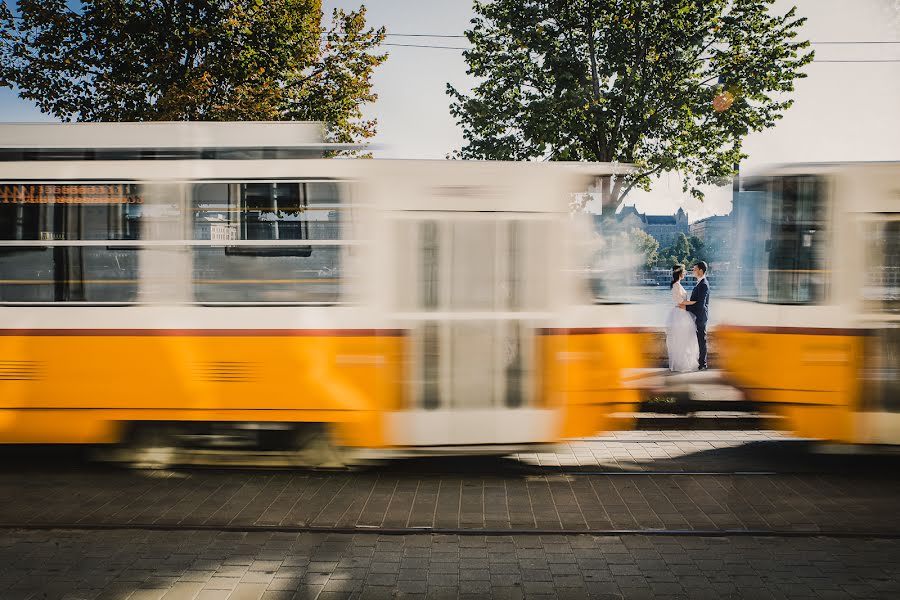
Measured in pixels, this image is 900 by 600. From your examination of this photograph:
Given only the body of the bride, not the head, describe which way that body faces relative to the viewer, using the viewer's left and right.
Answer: facing to the right of the viewer

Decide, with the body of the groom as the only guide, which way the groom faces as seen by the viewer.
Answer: to the viewer's left

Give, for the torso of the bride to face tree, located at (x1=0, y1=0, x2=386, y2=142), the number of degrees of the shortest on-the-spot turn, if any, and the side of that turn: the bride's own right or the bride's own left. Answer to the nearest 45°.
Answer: approximately 180°

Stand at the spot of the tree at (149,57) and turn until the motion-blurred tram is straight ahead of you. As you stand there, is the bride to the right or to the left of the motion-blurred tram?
left

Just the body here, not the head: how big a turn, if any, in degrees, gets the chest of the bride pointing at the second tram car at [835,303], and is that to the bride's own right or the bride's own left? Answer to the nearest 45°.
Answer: approximately 90° to the bride's own right

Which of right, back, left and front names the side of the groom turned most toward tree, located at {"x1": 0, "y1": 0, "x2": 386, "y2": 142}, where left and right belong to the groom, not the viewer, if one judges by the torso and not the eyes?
front

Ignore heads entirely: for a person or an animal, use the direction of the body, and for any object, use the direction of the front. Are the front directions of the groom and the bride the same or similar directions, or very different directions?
very different directions
